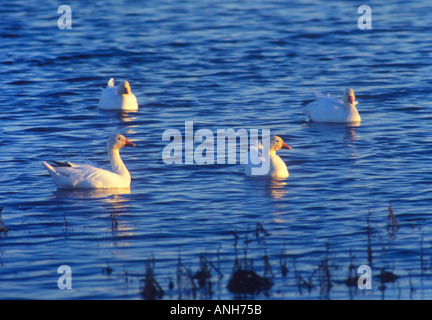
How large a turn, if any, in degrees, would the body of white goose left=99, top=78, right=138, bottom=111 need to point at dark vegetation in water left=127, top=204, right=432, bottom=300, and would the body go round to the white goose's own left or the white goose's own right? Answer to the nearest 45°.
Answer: approximately 45° to the white goose's own right

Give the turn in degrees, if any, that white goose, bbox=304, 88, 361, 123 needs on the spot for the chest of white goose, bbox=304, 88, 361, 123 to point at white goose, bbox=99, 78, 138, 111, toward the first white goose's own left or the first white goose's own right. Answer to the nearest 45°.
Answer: approximately 135° to the first white goose's own right

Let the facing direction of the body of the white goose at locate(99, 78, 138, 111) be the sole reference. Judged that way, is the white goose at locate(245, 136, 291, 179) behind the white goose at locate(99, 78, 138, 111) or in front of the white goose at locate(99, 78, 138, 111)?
in front

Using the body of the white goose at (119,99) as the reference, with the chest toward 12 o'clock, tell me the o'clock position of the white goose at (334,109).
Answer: the white goose at (334,109) is roughly at 11 o'clock from the white goose at (119,99).

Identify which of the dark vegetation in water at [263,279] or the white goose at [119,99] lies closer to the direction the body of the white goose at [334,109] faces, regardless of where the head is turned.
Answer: the dark vegetation in water

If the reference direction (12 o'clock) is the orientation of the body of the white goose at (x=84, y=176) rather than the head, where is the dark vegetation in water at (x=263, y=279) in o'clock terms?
The dark vegetation in water is roughly at 2 o'clock from the white goose.

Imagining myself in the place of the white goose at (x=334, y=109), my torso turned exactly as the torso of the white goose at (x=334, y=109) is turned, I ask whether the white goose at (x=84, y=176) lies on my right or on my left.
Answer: on my right

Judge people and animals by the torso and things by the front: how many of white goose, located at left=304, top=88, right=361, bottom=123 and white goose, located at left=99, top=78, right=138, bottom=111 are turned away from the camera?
0

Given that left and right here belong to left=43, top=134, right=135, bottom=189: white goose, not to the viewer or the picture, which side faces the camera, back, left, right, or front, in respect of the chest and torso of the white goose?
right

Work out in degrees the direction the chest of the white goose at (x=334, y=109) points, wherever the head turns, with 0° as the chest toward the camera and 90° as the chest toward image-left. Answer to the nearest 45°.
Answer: approximately 315°

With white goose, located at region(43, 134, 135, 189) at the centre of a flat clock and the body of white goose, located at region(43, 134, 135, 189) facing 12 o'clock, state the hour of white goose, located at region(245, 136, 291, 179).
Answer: white goose, located at region(245, 136, 291, 179) is roughly at 12 o'clock from white goose, located at region(43, 134, 135, 189).

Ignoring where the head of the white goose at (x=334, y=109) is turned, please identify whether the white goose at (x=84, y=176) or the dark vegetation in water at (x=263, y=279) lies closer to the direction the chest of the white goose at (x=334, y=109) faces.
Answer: the dark vegetation in water
